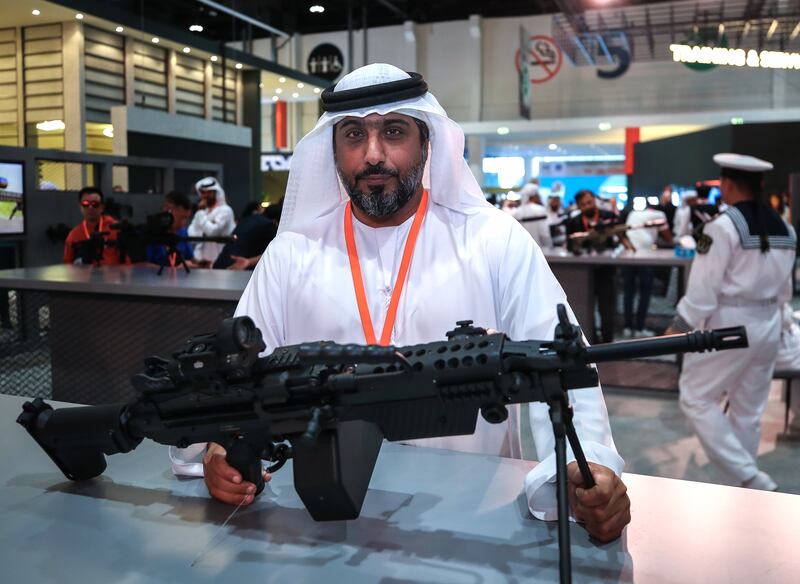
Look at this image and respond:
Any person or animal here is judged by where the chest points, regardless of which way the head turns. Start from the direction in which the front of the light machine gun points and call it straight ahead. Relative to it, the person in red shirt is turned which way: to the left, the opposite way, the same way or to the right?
to the right

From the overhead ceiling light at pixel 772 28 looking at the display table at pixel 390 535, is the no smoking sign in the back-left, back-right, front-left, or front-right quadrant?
back-right

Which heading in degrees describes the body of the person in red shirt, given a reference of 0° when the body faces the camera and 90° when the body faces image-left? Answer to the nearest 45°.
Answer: approximately 0°

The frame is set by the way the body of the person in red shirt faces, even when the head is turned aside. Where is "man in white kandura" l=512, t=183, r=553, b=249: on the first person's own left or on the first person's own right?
on the first person's own left

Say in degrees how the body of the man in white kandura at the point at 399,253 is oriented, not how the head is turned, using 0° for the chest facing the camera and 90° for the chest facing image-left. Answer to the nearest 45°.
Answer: approximately 0°

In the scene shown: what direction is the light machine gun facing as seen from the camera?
to the viewer's right

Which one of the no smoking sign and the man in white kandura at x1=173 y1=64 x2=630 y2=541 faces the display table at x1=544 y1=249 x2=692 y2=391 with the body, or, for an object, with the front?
the no smoking sign

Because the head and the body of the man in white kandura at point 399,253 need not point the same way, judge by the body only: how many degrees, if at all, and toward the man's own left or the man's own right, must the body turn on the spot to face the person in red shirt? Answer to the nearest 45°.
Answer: approximately 135° to the man's own right

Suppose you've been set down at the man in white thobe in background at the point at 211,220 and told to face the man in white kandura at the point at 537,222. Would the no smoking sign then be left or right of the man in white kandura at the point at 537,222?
left

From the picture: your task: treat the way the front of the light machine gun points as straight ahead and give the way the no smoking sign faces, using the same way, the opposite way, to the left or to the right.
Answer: to the right
